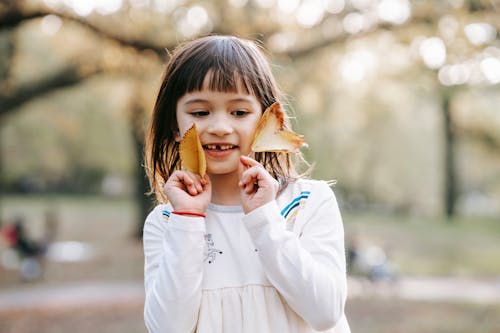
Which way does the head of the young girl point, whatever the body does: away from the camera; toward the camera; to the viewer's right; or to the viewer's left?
toward the camera

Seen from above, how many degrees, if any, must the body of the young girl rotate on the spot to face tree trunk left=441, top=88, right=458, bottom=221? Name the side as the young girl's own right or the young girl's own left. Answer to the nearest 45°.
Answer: approximately 180°

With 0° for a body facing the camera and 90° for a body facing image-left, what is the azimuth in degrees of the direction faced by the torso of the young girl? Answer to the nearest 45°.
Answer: approximately 0°

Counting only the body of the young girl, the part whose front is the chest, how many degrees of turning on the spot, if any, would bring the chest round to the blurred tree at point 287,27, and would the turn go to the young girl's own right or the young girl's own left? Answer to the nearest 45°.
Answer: approximately 180°
